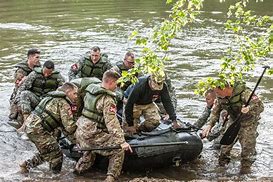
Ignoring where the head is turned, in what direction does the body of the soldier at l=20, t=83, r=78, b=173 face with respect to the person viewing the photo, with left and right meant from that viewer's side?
facing to the right of the viewer

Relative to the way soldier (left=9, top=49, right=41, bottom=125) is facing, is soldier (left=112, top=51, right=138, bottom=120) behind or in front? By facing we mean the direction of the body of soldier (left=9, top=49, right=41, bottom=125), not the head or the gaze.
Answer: in front

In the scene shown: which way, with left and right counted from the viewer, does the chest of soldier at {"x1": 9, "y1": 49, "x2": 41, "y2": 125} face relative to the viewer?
facing to the right of the viewer

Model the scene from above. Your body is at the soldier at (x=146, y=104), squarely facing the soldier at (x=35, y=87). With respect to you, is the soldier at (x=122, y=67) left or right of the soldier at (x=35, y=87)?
right
